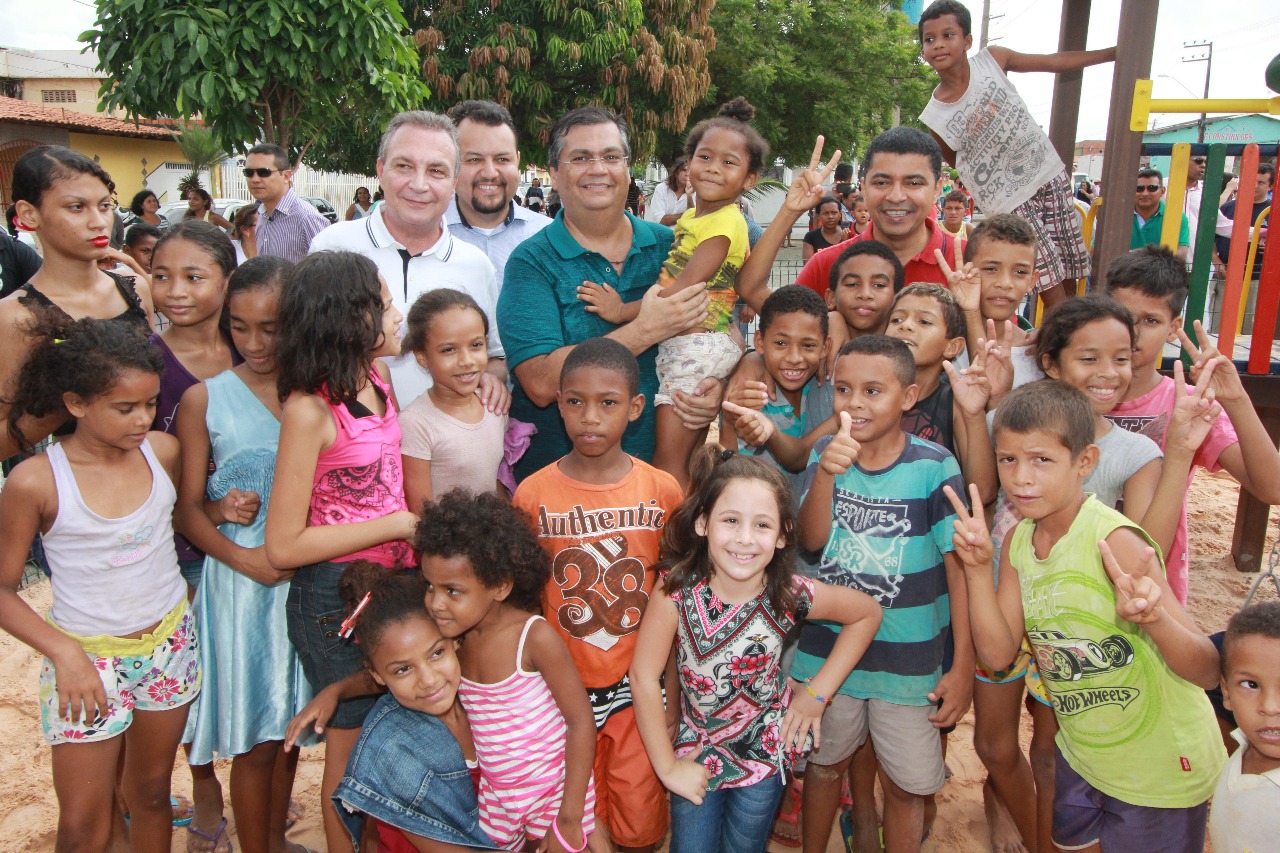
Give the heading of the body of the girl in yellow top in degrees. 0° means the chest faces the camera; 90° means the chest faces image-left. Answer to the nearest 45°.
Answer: approximately 45°

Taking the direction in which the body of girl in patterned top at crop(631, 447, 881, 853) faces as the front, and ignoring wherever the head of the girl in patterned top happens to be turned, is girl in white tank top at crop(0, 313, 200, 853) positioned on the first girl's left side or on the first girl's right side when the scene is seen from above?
on the first girl's right side

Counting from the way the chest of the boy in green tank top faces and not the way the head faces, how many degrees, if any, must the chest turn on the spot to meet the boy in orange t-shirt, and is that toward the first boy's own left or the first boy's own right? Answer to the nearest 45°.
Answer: approximately 45° to the first boy's own right

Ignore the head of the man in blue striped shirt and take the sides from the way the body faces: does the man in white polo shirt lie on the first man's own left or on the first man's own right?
on the first man's own left

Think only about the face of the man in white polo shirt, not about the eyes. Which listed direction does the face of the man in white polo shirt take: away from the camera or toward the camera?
toward the camera

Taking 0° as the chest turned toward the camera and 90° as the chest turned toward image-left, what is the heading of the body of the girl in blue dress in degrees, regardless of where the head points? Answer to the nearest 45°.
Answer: approximately 315°

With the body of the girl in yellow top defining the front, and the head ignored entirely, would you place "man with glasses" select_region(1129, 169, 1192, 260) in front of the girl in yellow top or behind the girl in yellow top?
behind

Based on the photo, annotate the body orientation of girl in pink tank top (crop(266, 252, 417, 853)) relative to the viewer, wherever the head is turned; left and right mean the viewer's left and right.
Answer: facing the viewer and to the right of the viewer

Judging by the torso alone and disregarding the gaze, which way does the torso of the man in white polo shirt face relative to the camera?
toward the camera

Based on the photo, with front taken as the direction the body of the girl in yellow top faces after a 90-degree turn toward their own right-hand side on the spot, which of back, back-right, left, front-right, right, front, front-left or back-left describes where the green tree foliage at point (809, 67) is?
front-right

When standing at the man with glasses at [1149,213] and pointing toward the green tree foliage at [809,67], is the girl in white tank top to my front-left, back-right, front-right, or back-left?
back-left

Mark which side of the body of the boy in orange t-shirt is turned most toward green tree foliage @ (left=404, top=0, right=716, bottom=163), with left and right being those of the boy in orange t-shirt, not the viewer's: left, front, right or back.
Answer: back

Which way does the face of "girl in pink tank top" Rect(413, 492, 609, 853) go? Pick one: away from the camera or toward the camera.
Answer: toward the camera

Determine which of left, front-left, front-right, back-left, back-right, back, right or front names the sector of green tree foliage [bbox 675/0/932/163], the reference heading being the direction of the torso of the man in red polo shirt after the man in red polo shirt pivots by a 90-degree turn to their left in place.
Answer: left

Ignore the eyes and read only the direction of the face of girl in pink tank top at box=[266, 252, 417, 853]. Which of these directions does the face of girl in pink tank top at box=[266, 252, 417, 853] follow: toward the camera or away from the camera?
away from the camera

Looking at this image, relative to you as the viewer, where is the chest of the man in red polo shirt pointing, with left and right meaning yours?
facing the viewer
